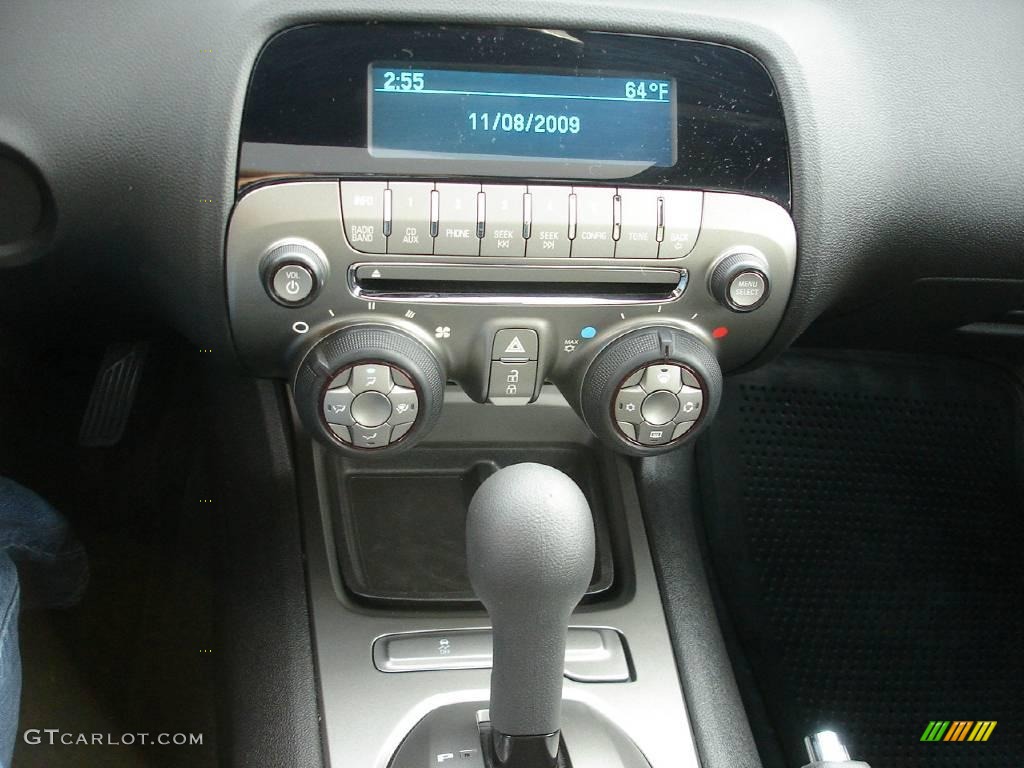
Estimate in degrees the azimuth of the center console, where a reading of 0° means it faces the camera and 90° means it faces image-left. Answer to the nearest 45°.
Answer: approximately 0°
